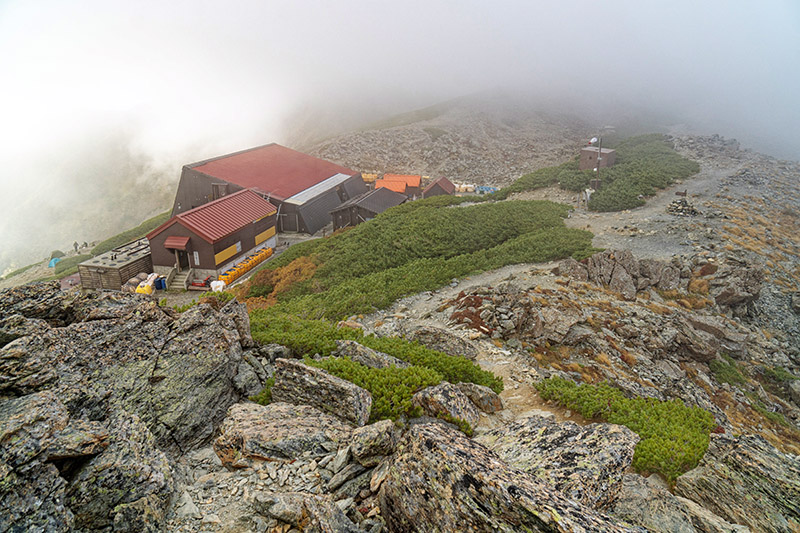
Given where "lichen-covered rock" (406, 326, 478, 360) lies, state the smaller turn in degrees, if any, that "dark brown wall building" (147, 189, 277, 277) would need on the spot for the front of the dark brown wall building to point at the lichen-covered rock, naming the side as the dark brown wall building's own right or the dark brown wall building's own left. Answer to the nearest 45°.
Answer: approximately 45° to the dark brown wall building's own left

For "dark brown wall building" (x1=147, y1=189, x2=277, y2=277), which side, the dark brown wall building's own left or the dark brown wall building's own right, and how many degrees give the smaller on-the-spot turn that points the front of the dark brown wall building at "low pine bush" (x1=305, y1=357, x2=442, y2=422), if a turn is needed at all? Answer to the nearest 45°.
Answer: approximately 45° to the dark brown wall building's own left

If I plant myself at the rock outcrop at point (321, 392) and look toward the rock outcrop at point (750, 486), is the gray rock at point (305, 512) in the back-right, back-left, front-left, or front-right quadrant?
front-right

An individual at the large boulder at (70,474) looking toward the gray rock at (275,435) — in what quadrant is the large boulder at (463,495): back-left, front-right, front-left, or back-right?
front-right

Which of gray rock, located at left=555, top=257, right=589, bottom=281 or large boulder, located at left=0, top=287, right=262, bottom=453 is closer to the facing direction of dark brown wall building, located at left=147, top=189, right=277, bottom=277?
the large boulder

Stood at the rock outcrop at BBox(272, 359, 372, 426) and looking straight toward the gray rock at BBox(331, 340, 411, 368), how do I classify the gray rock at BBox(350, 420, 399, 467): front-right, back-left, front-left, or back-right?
back-right

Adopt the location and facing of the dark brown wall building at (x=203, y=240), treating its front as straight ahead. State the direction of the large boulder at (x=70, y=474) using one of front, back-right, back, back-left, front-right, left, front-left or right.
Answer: front-left

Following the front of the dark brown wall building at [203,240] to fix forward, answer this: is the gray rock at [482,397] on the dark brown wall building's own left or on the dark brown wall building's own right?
on the dark brown wall building's own left

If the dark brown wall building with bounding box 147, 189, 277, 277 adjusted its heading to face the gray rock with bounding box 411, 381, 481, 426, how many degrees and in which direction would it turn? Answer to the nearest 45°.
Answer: approximately 45° to its left

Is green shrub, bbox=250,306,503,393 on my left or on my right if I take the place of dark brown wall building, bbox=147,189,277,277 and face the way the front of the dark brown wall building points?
on my left

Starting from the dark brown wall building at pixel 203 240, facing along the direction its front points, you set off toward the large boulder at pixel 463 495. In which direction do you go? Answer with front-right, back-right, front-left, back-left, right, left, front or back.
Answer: front-left

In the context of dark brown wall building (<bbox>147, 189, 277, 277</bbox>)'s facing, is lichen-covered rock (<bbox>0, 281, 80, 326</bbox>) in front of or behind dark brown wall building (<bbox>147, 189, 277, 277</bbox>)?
in front

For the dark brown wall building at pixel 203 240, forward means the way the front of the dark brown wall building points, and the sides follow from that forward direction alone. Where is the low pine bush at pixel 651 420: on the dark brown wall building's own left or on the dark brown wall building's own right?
on the dark brown wall building's own left

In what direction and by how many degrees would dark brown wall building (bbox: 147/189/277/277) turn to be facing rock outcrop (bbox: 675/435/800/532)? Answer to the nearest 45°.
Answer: approximately 45° to its left

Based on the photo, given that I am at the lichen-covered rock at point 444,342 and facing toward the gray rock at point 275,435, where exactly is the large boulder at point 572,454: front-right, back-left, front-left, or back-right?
front-left
